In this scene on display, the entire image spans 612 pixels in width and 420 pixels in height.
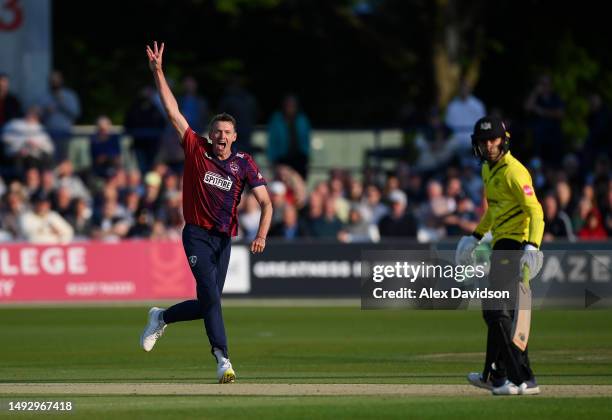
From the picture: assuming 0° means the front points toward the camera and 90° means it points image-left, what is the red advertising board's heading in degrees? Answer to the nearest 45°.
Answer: approximately 0°

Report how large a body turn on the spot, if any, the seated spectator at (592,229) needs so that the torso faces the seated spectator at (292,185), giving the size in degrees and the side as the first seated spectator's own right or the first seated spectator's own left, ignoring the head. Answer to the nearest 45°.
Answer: approximately 90° to the first seated spectator's own right

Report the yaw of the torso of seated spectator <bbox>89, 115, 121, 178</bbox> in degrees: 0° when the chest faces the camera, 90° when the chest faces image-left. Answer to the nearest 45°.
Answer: approximately 0°
